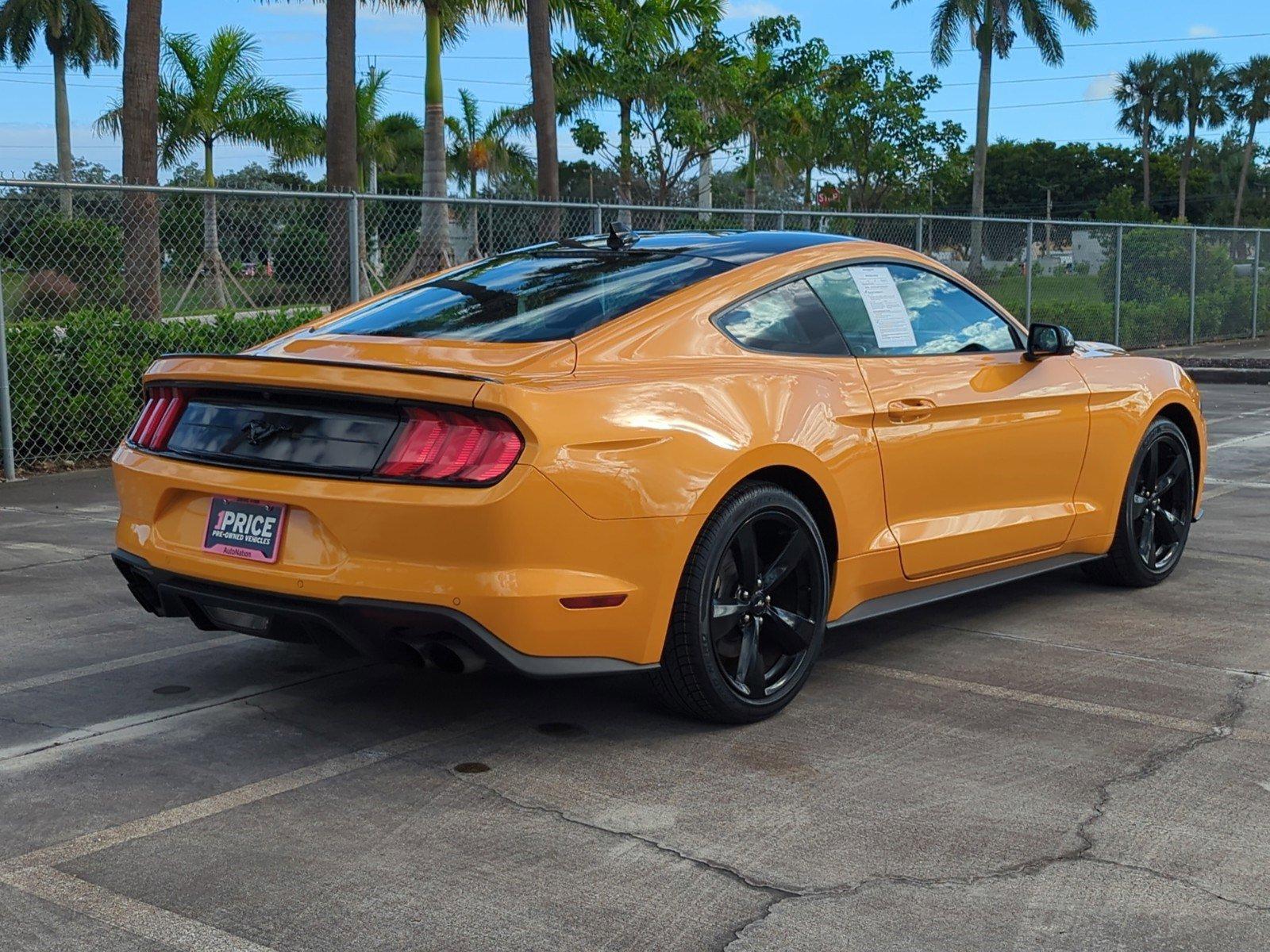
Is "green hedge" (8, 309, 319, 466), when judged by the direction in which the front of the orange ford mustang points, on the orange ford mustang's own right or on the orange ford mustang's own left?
on the orange ford mustang's own left

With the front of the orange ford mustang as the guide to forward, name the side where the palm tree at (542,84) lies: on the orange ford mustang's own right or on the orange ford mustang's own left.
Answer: on the orange ford mustang's own left

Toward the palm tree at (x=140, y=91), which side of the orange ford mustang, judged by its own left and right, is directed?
left

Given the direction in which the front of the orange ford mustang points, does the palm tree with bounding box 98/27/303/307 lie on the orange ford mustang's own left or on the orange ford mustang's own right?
on the orange ford mustang's own left

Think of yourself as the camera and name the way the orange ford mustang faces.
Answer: facing away from the viewer and to the right of the viewer
